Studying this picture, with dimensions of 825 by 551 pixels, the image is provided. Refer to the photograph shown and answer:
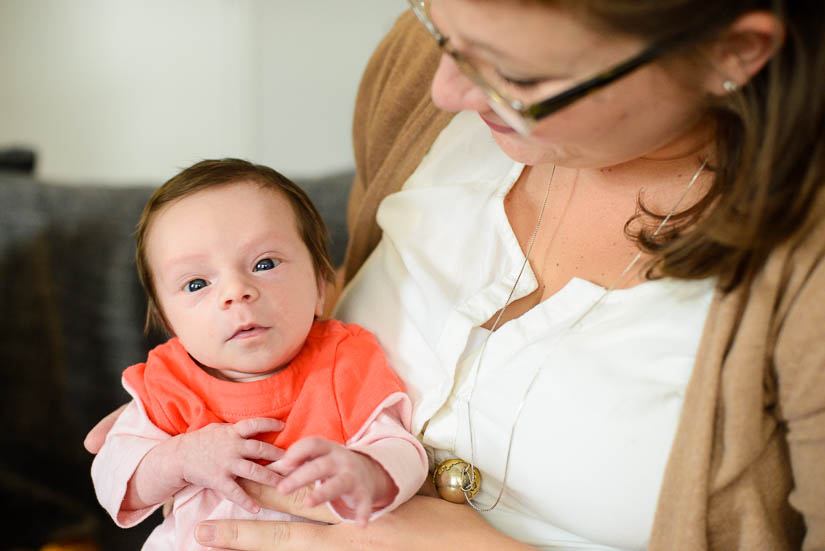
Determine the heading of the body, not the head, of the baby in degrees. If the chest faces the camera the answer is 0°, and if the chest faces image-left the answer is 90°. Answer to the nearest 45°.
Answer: approximately 0°

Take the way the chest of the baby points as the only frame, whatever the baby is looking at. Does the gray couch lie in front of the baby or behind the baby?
behind
